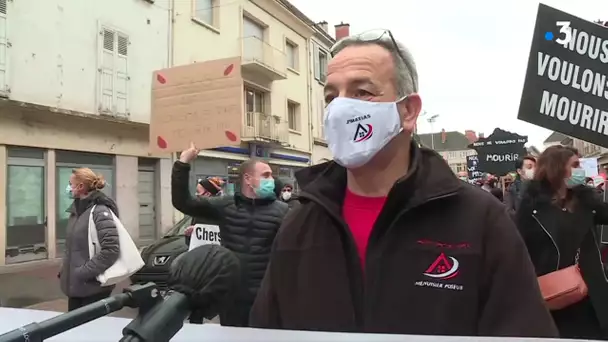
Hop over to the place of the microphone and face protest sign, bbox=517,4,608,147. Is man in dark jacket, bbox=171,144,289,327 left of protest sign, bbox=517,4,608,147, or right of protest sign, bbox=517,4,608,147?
left

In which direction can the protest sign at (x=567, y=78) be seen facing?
toward the camera

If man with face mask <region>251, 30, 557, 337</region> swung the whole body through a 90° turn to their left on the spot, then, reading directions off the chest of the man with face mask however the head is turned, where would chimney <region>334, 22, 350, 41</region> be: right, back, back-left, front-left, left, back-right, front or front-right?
back-left

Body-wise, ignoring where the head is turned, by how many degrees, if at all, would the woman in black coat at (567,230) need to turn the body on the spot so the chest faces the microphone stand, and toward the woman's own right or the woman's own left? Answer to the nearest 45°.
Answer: approximately 45° to the woman's own right

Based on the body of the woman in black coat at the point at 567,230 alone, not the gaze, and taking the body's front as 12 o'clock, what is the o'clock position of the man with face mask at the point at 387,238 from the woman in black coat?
The man with face mask is roughly at 12 o'clock from the woman in black coat.

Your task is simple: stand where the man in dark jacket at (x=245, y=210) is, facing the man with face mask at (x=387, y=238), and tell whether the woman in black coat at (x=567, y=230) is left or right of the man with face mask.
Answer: left

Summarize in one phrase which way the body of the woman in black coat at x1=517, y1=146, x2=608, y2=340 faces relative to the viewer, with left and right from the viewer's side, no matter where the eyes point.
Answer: facing the viewer and to the right of the viewer

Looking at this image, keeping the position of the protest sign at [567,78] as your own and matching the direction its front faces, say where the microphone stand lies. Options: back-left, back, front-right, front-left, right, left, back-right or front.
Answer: front

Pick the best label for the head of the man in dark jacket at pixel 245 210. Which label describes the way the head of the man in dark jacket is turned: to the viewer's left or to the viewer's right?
to the viewer's right

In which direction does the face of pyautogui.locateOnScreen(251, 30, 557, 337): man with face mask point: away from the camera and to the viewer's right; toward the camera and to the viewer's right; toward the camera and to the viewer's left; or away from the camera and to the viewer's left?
toward the camera and to the viewer's left

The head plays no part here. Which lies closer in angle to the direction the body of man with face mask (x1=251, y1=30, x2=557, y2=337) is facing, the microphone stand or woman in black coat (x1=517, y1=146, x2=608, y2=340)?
the microphone stand

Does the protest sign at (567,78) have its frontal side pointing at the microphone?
yes

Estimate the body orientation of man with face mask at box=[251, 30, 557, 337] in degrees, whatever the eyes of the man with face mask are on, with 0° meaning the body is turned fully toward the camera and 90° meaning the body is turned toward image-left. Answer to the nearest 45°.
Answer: approximately 45°

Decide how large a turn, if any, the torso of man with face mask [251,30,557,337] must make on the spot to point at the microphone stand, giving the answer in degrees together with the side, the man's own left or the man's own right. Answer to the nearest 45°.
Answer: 0° — they already face it

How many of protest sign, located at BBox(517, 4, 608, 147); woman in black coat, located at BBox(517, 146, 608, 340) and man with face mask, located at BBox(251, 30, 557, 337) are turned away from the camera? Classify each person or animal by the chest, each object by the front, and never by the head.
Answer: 0
